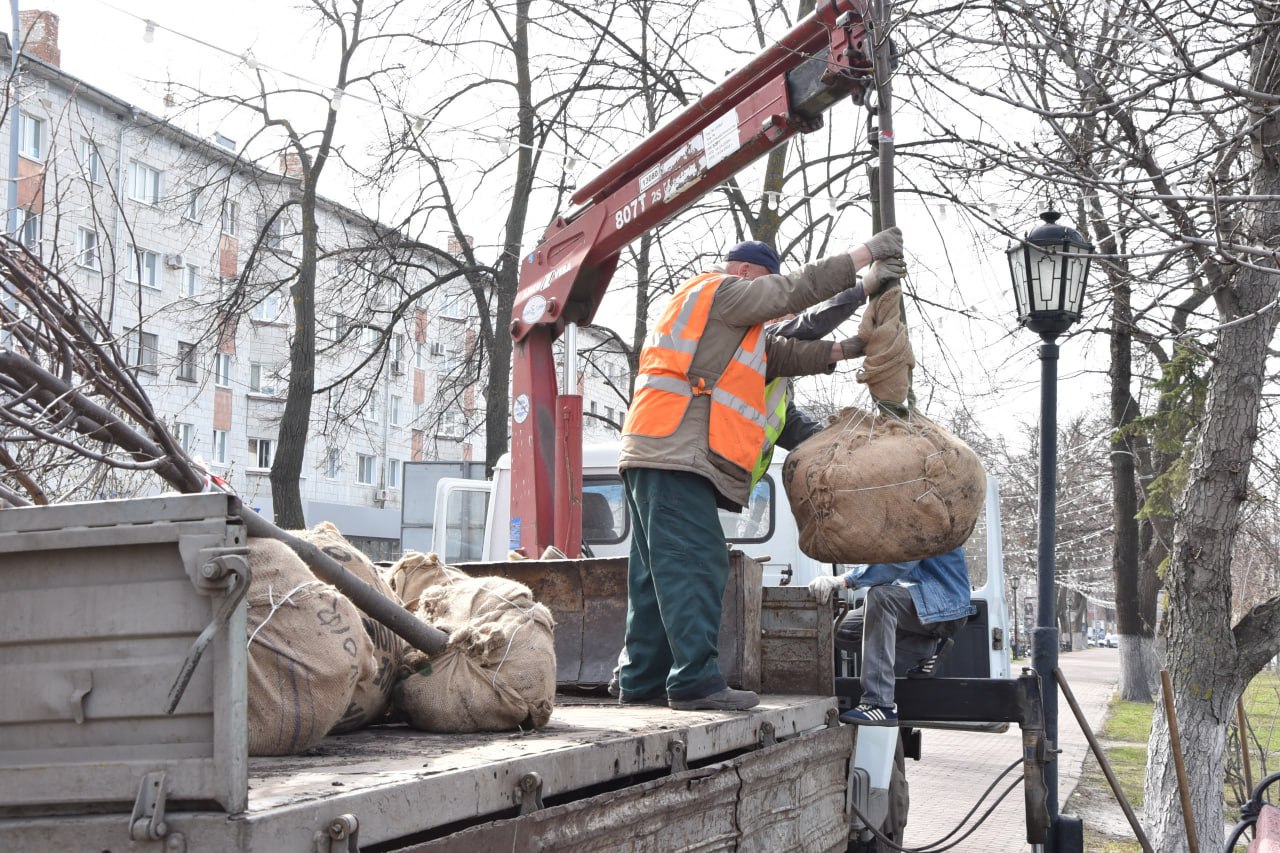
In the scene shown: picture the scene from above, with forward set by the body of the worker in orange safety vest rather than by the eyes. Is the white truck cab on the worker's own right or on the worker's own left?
on the worker's own left

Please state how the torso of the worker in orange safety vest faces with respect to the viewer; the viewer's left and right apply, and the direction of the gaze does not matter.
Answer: facing to the right of the viewer

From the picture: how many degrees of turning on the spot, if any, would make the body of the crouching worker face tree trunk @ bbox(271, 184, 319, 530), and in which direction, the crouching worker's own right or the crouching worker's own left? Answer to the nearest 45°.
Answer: approximately 45° to the crouching worker's own right

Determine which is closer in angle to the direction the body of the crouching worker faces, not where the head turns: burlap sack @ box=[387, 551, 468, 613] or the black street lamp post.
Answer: the burlap sack

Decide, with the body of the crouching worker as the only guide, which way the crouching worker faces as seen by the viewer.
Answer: to the viewer's left

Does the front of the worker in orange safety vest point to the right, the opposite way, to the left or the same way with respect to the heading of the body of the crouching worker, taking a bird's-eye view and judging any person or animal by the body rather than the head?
the opposite way
